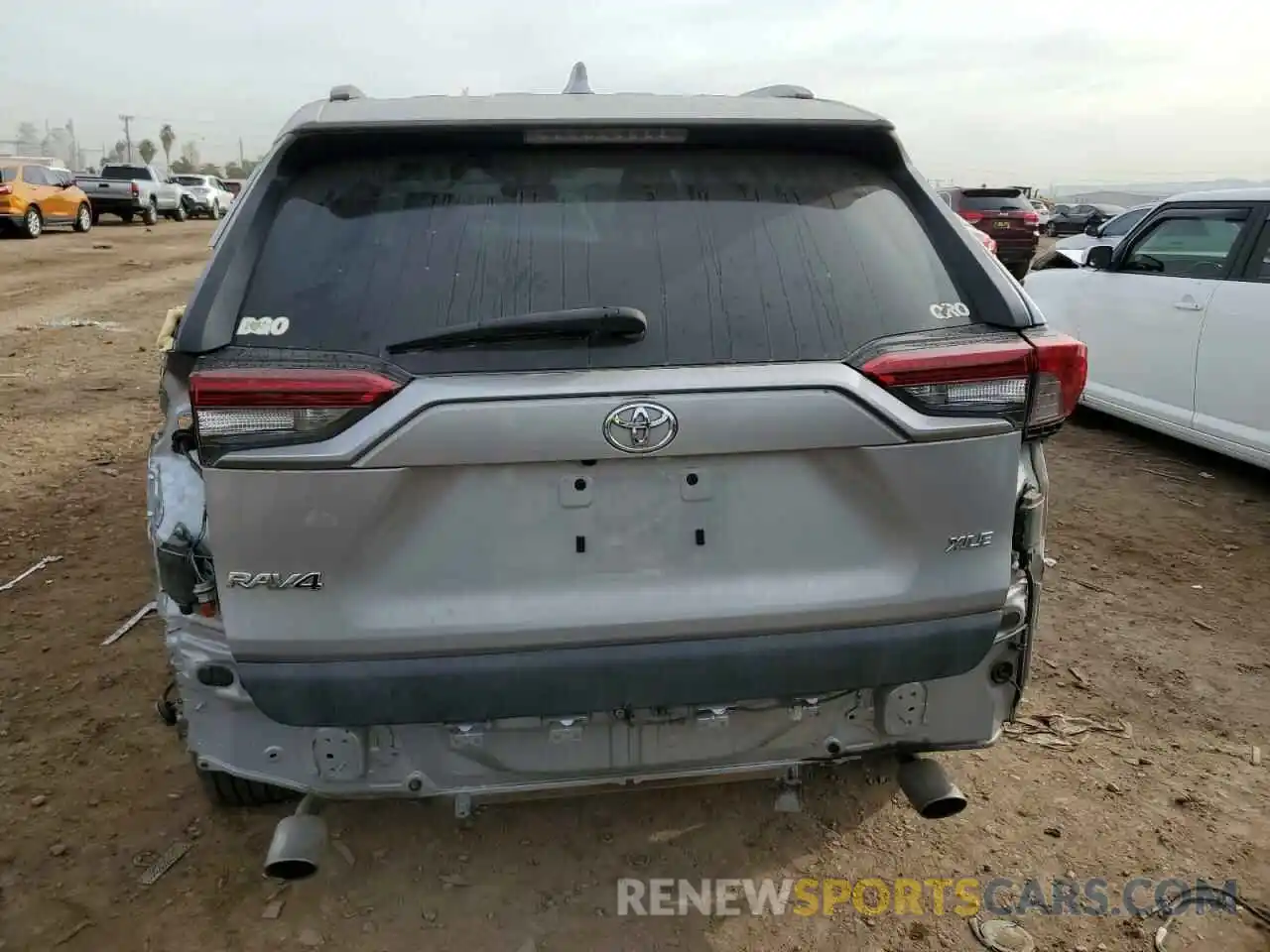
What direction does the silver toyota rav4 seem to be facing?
away from the camera

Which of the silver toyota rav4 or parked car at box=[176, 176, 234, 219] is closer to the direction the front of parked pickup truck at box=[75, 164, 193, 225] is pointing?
the parked car

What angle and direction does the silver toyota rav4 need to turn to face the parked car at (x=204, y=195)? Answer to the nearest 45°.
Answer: approximately 45° to its left

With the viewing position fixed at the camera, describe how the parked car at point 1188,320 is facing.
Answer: facing away from the viewer and to the left of the viewer

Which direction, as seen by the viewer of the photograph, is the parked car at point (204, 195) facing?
facing away from the viewer and to the right of the viewer
